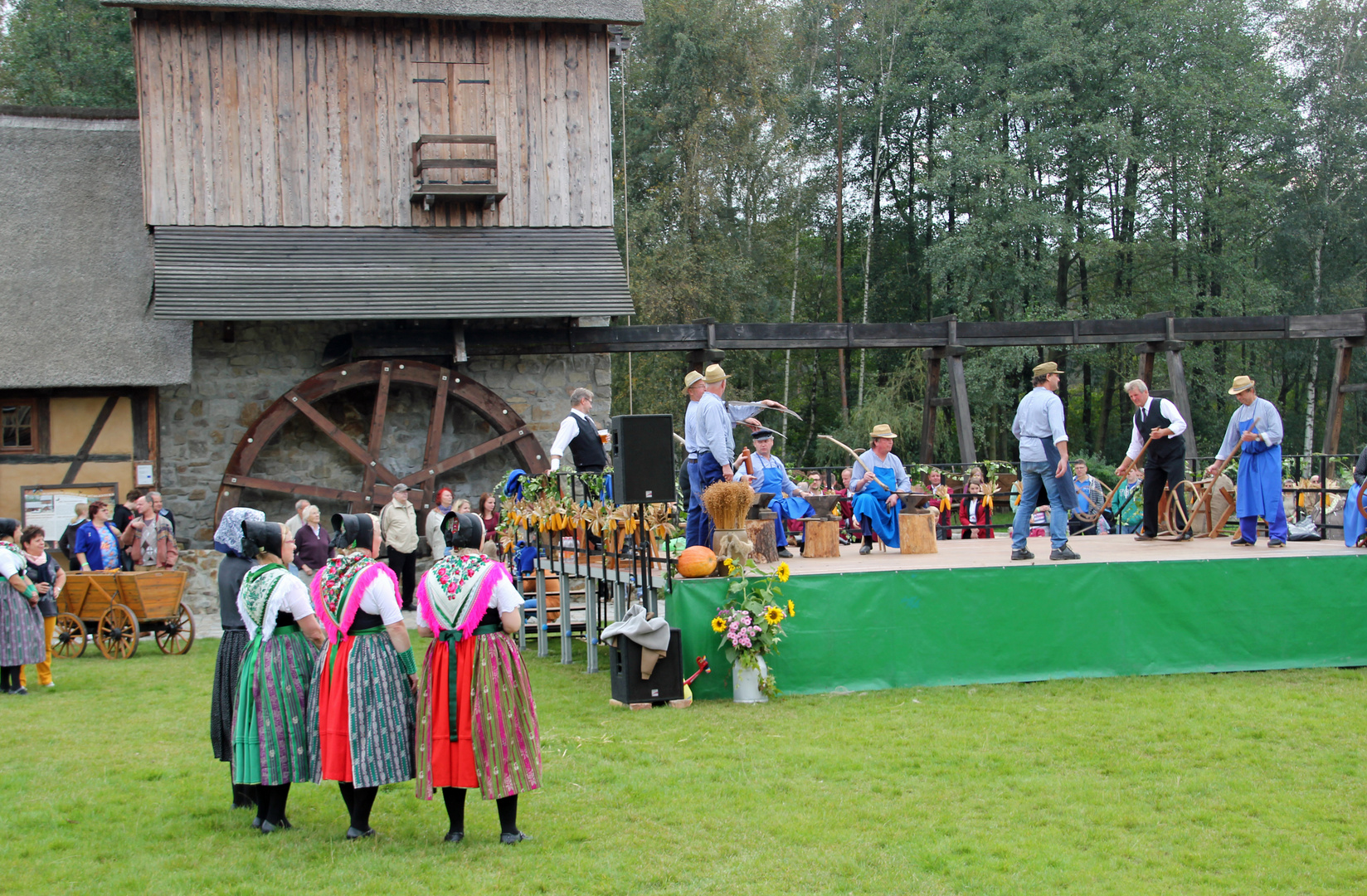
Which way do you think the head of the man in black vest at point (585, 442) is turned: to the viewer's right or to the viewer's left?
to the viewer's right

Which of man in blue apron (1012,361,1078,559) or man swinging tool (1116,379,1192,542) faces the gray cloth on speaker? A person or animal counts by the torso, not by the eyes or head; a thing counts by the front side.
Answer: the man swinging tool

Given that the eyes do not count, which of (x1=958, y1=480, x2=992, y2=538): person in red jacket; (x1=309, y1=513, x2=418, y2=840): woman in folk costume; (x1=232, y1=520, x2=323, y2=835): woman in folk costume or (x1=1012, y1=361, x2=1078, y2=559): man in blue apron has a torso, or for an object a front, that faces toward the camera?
the person in red jacket

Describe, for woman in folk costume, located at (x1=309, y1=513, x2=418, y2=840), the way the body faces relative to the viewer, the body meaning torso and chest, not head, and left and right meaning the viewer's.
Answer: facing away from the viewer and to the right of the viewer

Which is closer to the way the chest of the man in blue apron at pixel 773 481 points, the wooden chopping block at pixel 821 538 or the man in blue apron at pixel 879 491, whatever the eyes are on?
the wooden chopping block

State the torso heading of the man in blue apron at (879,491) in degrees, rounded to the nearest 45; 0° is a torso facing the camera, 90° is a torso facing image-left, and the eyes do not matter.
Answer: approximately 0°

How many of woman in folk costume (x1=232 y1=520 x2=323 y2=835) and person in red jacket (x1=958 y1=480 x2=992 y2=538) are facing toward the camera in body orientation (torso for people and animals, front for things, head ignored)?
1

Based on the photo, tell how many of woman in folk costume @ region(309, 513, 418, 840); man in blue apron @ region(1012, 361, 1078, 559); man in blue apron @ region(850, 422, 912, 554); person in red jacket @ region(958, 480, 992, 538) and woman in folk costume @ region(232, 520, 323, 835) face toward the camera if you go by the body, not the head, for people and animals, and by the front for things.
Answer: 2

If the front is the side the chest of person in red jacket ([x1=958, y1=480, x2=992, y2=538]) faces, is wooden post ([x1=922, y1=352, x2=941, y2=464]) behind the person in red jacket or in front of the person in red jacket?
behind

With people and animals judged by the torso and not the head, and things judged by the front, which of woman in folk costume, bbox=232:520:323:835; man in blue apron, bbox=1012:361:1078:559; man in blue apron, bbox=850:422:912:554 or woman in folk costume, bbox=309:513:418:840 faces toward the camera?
man in blue apron, bbox=850:422:912:554

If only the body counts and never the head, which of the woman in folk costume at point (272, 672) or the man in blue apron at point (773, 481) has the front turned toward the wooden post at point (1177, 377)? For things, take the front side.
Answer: the woman in folk costume

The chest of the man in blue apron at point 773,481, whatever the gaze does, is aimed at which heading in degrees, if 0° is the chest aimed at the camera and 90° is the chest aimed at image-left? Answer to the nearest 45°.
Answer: approximately 315°

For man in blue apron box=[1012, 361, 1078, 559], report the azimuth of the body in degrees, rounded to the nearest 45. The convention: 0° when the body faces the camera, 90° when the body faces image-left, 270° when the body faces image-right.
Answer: approximately 225°
